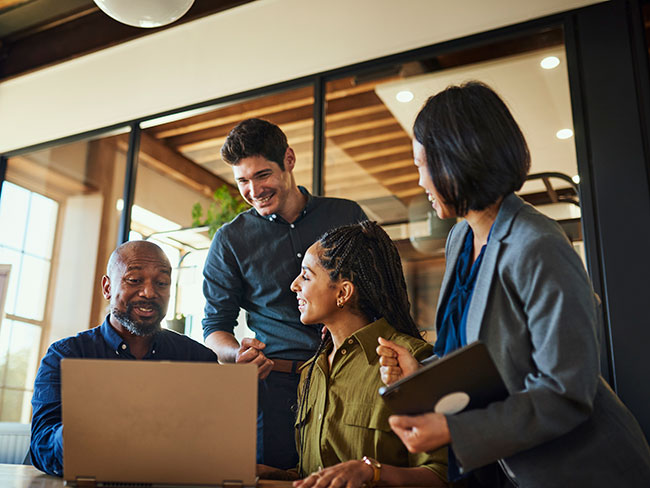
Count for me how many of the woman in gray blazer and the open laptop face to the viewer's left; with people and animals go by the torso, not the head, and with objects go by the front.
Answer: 1

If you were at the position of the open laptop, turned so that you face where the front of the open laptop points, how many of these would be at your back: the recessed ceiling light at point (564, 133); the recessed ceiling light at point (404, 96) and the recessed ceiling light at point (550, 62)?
0

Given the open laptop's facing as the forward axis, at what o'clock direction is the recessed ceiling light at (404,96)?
The recessed ceiling light is roughly at 1 o'clock from the open laptop.

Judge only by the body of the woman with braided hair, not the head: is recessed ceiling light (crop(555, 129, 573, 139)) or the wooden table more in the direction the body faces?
the wooden table

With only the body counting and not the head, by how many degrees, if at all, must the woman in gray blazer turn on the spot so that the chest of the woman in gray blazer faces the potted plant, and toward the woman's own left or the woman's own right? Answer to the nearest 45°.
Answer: approximately 45° to the woman's own right

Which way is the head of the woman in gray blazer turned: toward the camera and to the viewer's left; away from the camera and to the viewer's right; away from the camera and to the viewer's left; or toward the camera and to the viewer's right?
away from the camera and to the viewer's left

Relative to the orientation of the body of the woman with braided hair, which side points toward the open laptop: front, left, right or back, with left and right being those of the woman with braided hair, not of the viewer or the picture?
front

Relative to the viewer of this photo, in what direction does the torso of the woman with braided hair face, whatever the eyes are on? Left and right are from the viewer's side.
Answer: facing the viewer and to the left of the viewer

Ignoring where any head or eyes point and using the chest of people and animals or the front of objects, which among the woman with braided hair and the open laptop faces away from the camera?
the open laptop

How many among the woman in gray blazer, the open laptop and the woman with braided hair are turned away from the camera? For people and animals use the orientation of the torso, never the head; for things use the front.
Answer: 1

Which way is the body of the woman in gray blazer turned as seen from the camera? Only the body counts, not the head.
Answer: to the viewer's left

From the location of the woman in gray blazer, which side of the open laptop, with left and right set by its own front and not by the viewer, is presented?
right

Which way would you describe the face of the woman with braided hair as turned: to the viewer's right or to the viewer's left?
to the viewer's left

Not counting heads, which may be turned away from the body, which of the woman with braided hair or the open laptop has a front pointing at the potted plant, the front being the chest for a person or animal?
the open laptop

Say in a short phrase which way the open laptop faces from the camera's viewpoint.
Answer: facing away from the viewer
